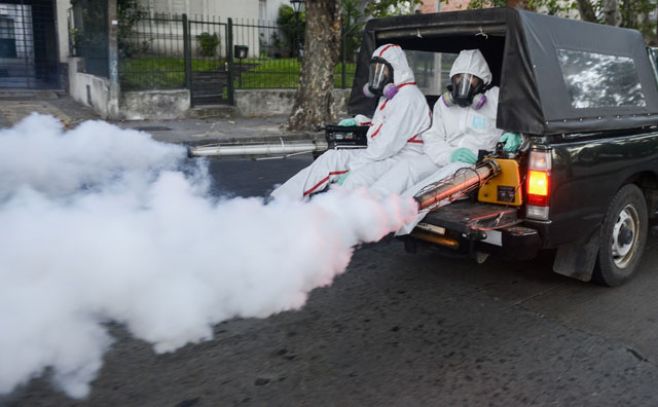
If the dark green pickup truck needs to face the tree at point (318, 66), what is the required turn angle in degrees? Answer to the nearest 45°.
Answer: approximately 90° to its left

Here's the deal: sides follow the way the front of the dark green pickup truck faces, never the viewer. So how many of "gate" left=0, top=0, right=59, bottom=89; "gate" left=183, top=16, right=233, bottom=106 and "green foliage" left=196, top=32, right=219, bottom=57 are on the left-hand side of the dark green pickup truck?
3

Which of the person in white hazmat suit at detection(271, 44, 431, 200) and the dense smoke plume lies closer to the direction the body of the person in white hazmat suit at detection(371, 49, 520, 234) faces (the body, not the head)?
the dense smoke plume

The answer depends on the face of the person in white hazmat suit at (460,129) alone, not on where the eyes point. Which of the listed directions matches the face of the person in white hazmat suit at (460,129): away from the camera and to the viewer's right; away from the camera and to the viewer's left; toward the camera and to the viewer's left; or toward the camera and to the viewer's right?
toward the camera and to the viewer's left

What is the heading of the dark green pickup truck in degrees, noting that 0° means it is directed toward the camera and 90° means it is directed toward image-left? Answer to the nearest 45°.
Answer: approximately 225°

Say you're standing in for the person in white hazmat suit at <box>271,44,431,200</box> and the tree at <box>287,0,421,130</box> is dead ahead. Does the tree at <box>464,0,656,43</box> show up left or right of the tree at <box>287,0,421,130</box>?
right

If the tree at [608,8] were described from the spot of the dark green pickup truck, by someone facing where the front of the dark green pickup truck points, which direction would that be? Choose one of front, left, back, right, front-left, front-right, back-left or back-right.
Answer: front-left

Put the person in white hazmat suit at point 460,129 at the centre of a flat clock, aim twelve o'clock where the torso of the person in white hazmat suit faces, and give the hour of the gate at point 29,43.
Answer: The gate is roughly at 3 o'clock from the person in white hazmat suit.

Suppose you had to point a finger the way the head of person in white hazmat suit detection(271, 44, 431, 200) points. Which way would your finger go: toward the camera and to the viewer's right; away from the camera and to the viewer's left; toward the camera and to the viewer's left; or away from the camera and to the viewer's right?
toward the camera and to the viewer's left

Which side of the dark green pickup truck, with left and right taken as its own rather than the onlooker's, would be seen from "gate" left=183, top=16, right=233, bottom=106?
left

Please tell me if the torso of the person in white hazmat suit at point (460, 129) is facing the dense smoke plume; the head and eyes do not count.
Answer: yes

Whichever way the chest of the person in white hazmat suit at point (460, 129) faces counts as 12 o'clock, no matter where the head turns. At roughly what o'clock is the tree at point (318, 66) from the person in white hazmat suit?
The tree is roughly at 4 o'clock from the person in white hazmat suit.

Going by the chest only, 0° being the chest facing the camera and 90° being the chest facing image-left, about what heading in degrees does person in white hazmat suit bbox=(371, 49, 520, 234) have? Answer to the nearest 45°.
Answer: approximately 45°
